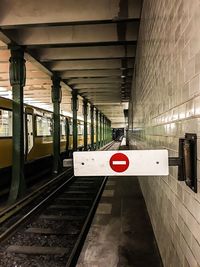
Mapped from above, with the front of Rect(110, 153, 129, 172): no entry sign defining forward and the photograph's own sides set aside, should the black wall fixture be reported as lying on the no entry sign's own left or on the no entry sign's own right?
on the no entry sign's own left

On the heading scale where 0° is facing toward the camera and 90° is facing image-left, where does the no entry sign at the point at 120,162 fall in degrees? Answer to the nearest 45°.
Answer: approximately 0°
